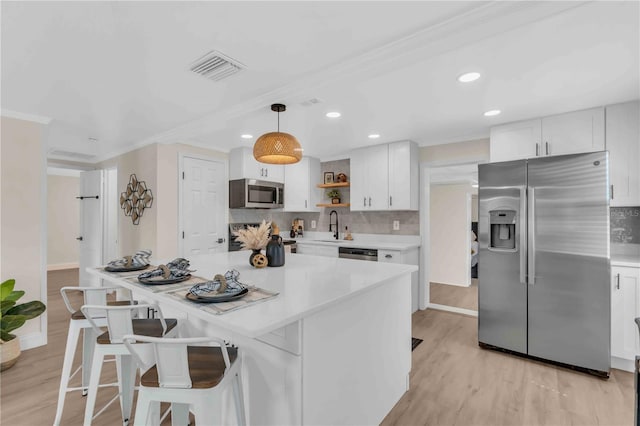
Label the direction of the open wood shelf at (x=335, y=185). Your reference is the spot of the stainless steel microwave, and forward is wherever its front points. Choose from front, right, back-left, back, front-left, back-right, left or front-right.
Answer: front-left

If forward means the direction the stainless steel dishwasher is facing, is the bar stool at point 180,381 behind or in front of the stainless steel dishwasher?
in front

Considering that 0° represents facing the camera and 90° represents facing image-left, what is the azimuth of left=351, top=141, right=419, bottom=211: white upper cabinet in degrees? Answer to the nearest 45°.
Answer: approximately 45°

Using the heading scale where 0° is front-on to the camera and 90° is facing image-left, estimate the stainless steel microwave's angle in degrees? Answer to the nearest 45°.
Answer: approximately 315°

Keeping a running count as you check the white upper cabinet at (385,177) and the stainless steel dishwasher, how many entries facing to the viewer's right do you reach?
0

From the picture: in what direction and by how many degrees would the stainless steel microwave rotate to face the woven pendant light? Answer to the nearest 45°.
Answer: approximately 45° to its right

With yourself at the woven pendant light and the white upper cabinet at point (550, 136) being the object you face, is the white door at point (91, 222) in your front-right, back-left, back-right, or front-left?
back-left

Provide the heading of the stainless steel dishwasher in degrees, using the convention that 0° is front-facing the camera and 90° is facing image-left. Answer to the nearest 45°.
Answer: approximately 45°

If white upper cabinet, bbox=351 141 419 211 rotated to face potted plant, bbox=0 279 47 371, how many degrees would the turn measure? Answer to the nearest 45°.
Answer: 0° — it already faces it
